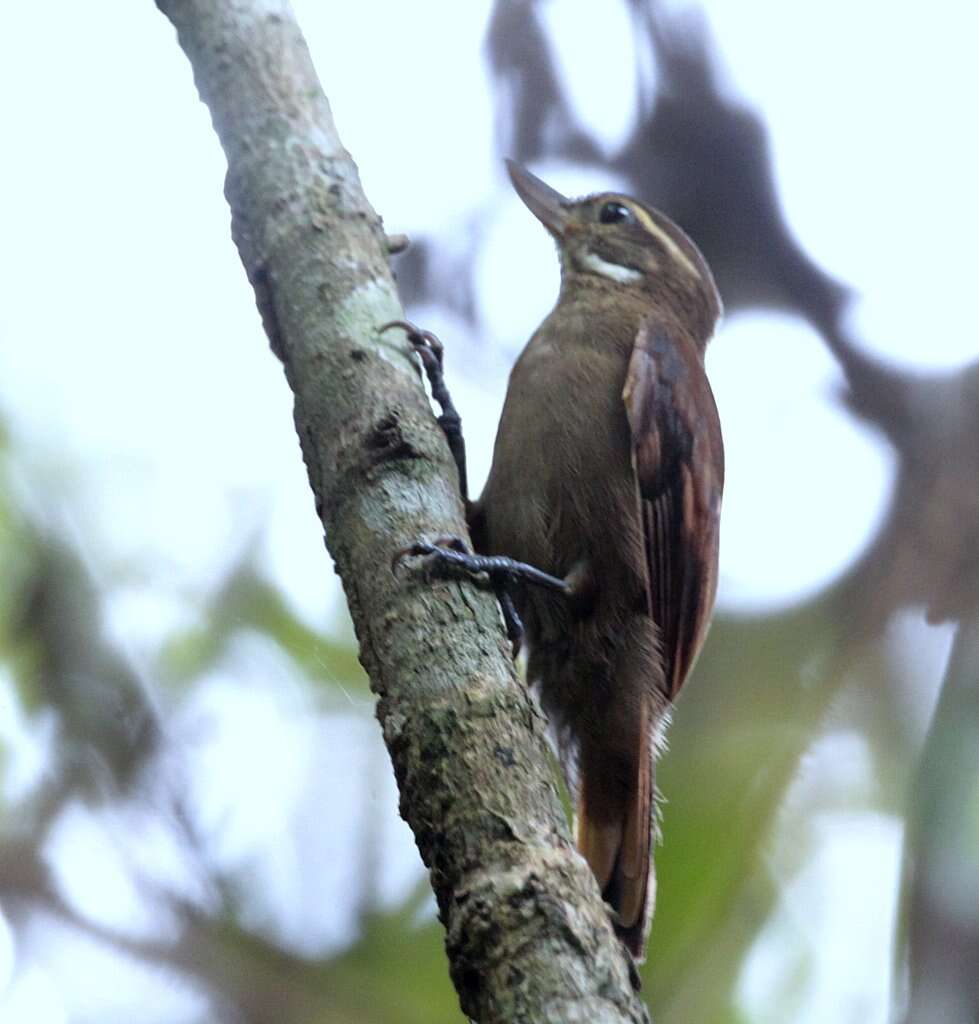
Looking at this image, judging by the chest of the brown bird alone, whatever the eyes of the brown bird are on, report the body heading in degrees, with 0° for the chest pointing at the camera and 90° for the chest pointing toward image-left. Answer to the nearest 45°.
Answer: approximately 90°
